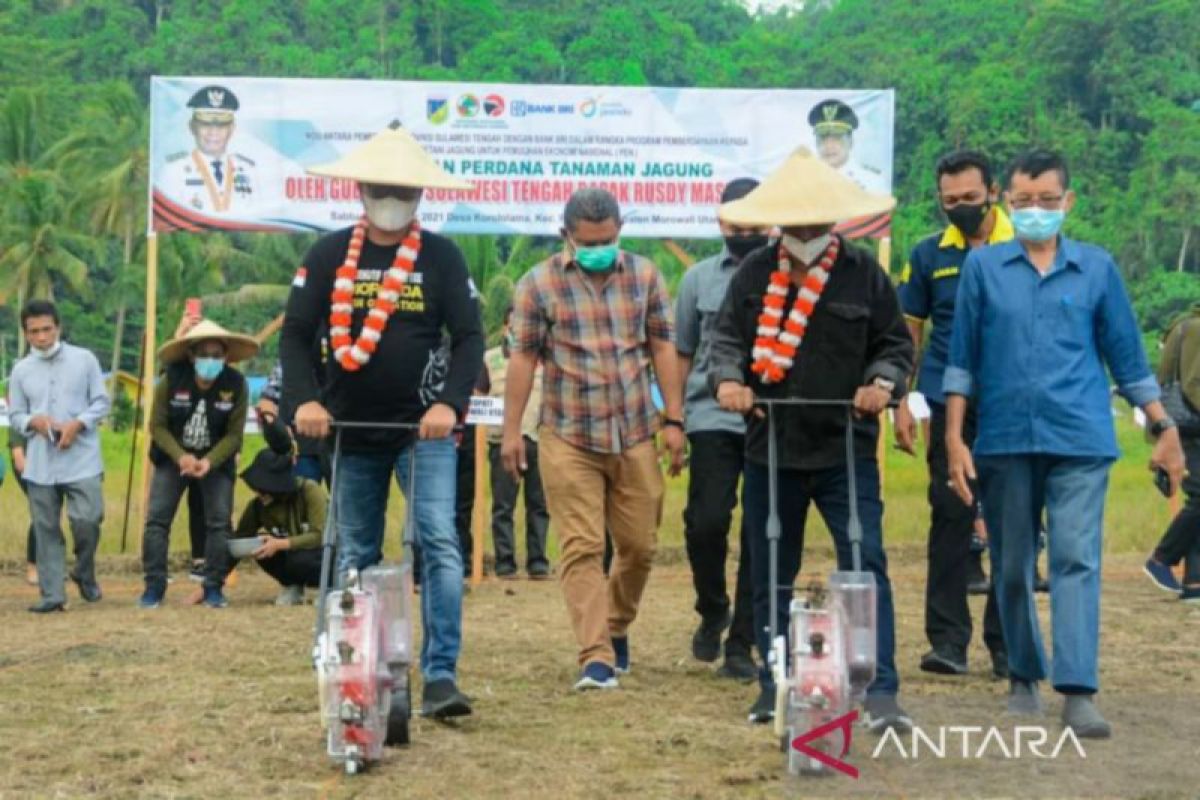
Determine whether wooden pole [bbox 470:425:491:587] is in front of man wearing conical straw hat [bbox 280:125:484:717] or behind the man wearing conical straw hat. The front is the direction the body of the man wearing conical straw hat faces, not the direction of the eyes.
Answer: behind

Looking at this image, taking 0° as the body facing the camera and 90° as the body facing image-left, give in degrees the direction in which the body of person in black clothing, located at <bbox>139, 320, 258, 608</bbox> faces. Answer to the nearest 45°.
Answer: approximately 0°

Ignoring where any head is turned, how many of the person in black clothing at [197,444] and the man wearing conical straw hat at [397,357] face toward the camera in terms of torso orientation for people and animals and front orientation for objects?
2

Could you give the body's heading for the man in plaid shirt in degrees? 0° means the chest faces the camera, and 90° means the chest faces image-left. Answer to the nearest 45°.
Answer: approximately 0°
